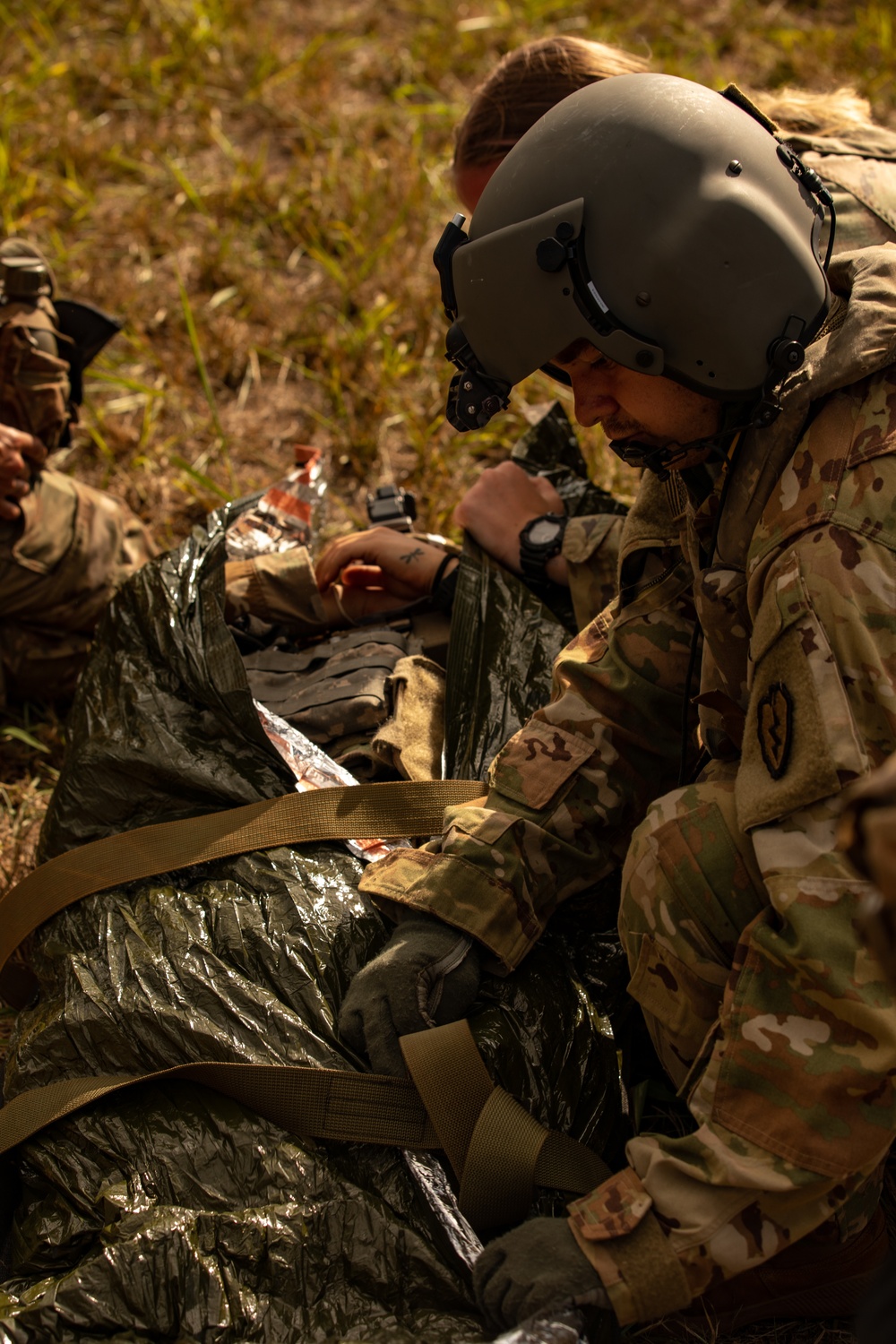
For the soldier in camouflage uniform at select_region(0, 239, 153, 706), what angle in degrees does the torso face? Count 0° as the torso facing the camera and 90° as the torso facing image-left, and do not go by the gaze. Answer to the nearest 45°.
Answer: approximately 270°

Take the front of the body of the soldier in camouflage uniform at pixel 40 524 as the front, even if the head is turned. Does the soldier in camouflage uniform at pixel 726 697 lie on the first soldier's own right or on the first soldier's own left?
on the first soldier's own right

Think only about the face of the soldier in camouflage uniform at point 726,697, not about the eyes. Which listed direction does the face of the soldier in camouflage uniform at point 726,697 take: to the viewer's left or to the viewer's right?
to the viewer's left
